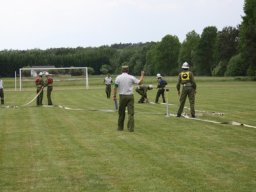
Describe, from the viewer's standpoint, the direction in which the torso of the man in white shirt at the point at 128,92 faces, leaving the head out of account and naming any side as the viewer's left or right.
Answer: facing away from the viewer

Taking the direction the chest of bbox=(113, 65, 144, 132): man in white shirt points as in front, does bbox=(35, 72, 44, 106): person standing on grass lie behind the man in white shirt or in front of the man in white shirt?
in front
